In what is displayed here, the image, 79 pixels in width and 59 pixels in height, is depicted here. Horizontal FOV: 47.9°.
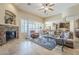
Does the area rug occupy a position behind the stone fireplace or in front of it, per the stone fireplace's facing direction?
in front

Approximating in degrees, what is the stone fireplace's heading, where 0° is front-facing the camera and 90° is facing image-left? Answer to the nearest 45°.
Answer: approximately 315°

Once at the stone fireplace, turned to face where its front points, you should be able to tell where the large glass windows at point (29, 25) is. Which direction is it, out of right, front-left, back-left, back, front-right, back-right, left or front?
front-left

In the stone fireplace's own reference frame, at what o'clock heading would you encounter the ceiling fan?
The ceiling fan is roughly at 11 o'clock from the stone fireplace.
